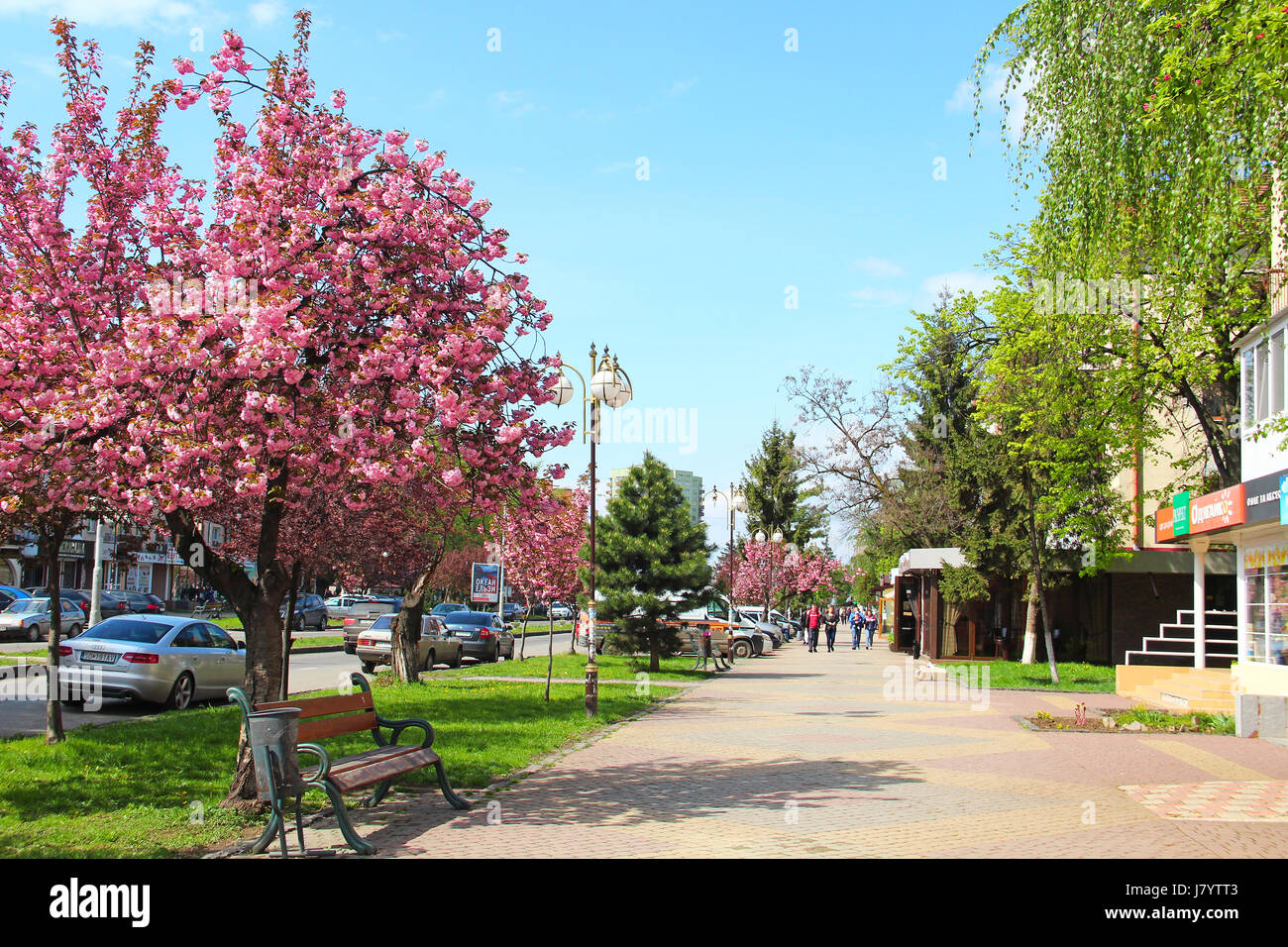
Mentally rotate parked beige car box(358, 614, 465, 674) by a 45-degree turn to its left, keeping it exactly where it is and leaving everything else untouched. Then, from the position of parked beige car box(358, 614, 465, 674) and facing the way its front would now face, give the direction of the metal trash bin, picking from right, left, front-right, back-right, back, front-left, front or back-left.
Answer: back

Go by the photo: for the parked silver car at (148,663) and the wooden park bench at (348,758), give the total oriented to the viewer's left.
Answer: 0

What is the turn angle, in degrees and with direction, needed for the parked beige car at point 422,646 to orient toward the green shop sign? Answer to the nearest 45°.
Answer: approximately 90° to its right

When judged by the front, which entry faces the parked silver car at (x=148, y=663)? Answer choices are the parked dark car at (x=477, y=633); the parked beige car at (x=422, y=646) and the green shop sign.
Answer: the green shop sign

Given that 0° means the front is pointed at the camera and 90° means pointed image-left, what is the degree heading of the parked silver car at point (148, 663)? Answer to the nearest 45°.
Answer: approximately 225°

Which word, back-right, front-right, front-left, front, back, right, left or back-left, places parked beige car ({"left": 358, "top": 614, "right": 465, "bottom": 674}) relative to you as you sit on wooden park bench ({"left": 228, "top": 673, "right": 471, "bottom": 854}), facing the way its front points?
back-left

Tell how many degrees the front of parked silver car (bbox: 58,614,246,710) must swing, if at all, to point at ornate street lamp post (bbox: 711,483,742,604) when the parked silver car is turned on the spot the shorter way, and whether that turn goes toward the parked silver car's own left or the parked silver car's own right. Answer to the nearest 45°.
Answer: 0° — it already faces it

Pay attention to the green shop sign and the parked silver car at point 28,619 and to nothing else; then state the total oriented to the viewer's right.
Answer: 0

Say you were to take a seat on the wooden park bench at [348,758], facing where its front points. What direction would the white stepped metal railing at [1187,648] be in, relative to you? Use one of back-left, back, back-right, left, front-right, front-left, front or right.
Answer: left

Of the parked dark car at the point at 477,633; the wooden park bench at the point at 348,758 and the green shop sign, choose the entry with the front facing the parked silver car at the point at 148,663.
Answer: the green shop sign

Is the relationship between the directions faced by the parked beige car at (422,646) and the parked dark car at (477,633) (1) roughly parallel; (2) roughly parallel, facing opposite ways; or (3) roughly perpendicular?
roughly parallel

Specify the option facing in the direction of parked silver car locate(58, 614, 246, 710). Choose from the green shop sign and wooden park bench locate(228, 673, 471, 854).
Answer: the green shop sign

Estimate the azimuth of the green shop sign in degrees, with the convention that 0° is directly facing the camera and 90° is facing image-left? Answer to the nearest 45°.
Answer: approximately 45°

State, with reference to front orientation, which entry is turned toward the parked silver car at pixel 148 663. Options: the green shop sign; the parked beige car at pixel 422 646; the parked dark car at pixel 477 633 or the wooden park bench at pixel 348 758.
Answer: the green shop sign
